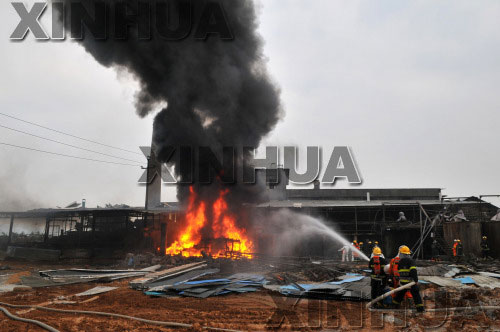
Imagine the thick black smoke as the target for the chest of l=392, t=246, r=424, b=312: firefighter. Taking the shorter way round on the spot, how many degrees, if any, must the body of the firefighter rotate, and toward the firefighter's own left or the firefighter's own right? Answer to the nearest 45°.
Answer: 0° — they already face it

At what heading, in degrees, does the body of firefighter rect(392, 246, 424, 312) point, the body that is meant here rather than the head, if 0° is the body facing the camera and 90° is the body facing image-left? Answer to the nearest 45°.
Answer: approximately 135°

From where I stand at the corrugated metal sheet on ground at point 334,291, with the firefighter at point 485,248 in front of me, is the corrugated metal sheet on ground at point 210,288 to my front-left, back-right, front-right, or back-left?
back-left

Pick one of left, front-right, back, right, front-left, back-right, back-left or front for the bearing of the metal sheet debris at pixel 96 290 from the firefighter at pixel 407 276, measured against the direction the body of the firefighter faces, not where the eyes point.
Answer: front-left

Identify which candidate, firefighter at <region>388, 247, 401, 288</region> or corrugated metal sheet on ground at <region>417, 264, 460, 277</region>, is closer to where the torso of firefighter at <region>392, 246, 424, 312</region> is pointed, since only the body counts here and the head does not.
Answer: the firefighter

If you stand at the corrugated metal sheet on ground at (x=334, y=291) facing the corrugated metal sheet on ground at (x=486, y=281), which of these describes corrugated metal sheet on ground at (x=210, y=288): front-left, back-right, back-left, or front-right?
back-left

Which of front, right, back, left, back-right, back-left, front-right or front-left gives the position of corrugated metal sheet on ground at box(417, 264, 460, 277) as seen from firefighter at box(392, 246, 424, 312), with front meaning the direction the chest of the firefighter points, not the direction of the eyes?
front-right

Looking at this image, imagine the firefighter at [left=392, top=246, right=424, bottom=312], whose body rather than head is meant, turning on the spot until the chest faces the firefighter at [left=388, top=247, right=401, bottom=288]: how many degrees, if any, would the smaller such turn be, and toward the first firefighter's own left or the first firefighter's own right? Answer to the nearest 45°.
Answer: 0° — they already face them

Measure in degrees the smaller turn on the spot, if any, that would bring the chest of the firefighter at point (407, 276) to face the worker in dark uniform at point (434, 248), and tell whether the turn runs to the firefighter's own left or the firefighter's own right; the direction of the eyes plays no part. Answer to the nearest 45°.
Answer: approximately 45° to the firefighter's own right

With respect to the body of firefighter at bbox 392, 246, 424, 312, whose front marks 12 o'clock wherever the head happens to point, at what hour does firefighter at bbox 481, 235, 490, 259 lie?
firefighter at bbox 481, 235, 490, 259 is roughly at 2 o'clock from firefighter at bbox 392, 246, 424, 312.

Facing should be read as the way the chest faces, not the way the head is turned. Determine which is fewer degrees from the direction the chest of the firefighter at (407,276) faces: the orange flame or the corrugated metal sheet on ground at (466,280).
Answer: the orange flame

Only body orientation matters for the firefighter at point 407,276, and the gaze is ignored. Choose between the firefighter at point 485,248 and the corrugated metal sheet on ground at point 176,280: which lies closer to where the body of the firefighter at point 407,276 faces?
the corrugated metal sheet on ground

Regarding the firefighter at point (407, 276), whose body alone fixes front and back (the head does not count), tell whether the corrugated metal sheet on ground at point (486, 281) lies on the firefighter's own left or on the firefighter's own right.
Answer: on the firefighter's own right

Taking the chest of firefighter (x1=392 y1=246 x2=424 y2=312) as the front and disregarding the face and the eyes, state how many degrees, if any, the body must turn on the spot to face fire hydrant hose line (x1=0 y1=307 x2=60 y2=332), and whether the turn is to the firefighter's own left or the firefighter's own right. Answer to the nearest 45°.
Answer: approximately 90° to the firefighter's own left
